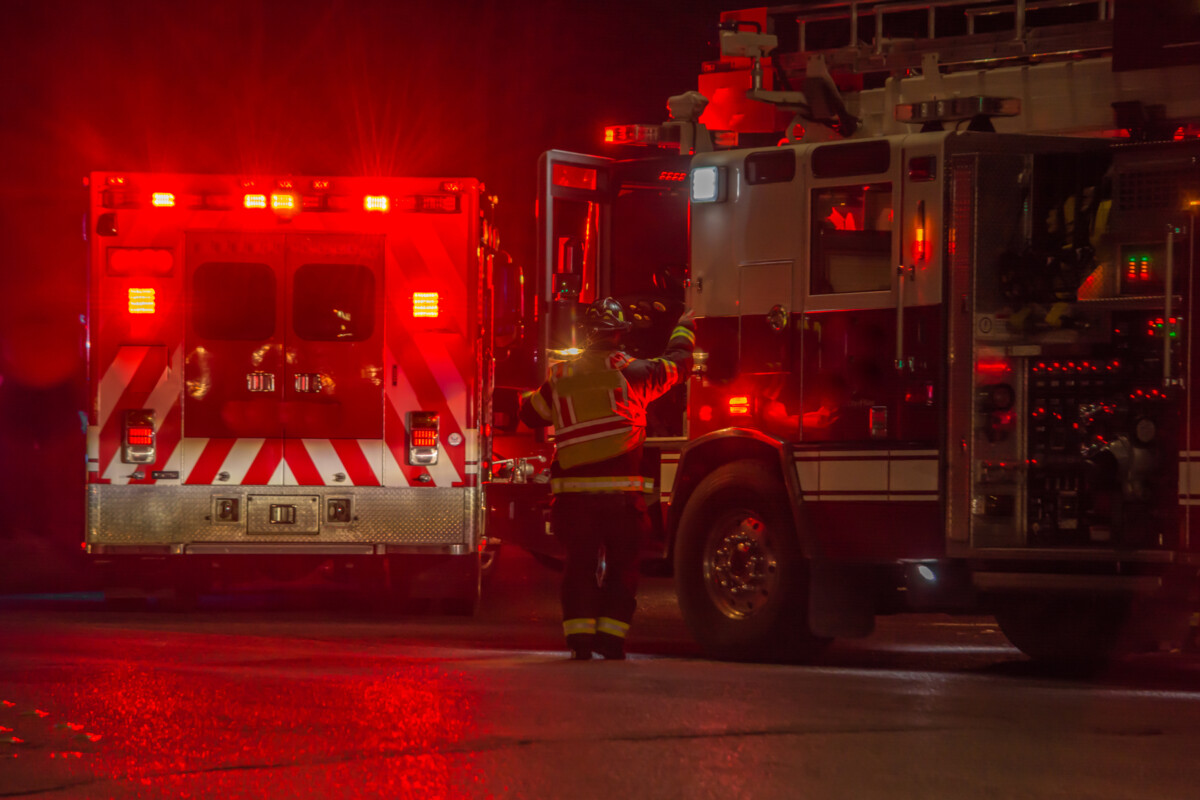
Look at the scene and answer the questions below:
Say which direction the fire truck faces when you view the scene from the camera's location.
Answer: facing away from the viewer and to the left of the viewer

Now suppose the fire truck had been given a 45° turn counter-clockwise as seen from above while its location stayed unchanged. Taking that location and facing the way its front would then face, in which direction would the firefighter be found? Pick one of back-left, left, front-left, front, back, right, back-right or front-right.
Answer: front
